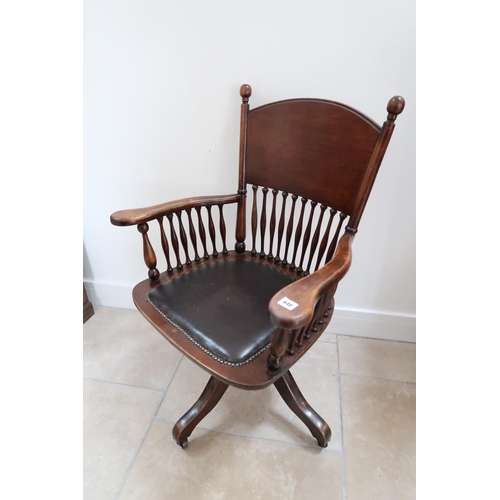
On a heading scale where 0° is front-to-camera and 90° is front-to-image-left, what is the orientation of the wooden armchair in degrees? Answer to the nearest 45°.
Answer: approximately 45°
